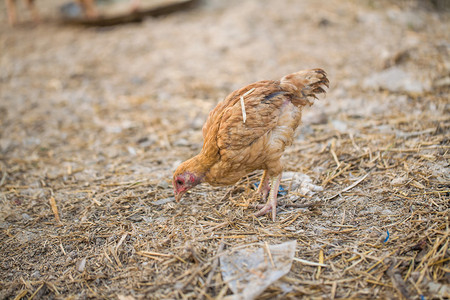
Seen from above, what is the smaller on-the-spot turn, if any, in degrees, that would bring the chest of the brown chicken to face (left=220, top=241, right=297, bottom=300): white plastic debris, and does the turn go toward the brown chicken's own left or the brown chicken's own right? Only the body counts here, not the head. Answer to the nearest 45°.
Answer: approximately 90° to the brown chicken's own left

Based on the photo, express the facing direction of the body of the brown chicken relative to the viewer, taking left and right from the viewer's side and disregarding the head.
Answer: facing to the left of the viewer
